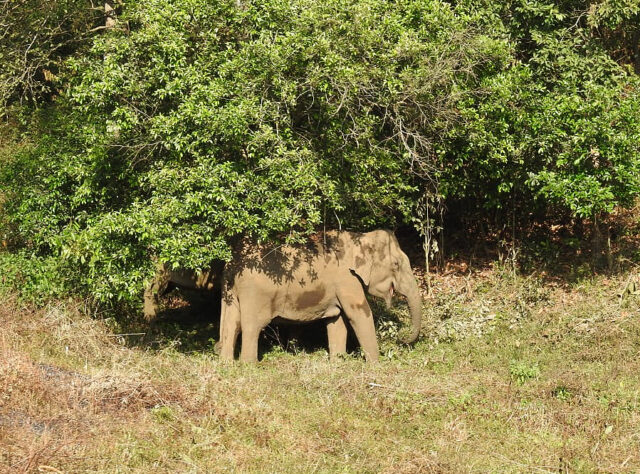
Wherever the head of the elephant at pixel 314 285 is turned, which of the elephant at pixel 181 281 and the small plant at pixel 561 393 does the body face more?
the small plant

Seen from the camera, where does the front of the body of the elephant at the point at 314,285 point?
to the viewer's right

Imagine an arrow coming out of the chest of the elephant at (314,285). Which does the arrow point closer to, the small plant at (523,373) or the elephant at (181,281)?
the small plant

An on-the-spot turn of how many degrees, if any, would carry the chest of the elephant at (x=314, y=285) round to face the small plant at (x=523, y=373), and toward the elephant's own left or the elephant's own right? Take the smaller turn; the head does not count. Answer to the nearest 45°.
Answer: approximately 45° to the elephant's own right

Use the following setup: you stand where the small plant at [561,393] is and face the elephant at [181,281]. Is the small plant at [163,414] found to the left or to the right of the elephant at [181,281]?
left

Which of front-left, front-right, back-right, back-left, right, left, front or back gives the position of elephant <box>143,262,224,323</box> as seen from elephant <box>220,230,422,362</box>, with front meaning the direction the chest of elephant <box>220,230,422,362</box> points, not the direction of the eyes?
back-left

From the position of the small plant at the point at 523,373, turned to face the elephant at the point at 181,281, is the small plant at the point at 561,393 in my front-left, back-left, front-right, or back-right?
back-left

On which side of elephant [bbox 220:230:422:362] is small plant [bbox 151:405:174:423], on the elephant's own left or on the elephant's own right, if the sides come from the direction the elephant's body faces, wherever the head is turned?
on the elephant's own right

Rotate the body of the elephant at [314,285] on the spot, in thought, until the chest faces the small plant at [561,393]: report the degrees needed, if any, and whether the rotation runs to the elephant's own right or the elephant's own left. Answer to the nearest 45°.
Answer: approximately 45° to the elephant's own right
